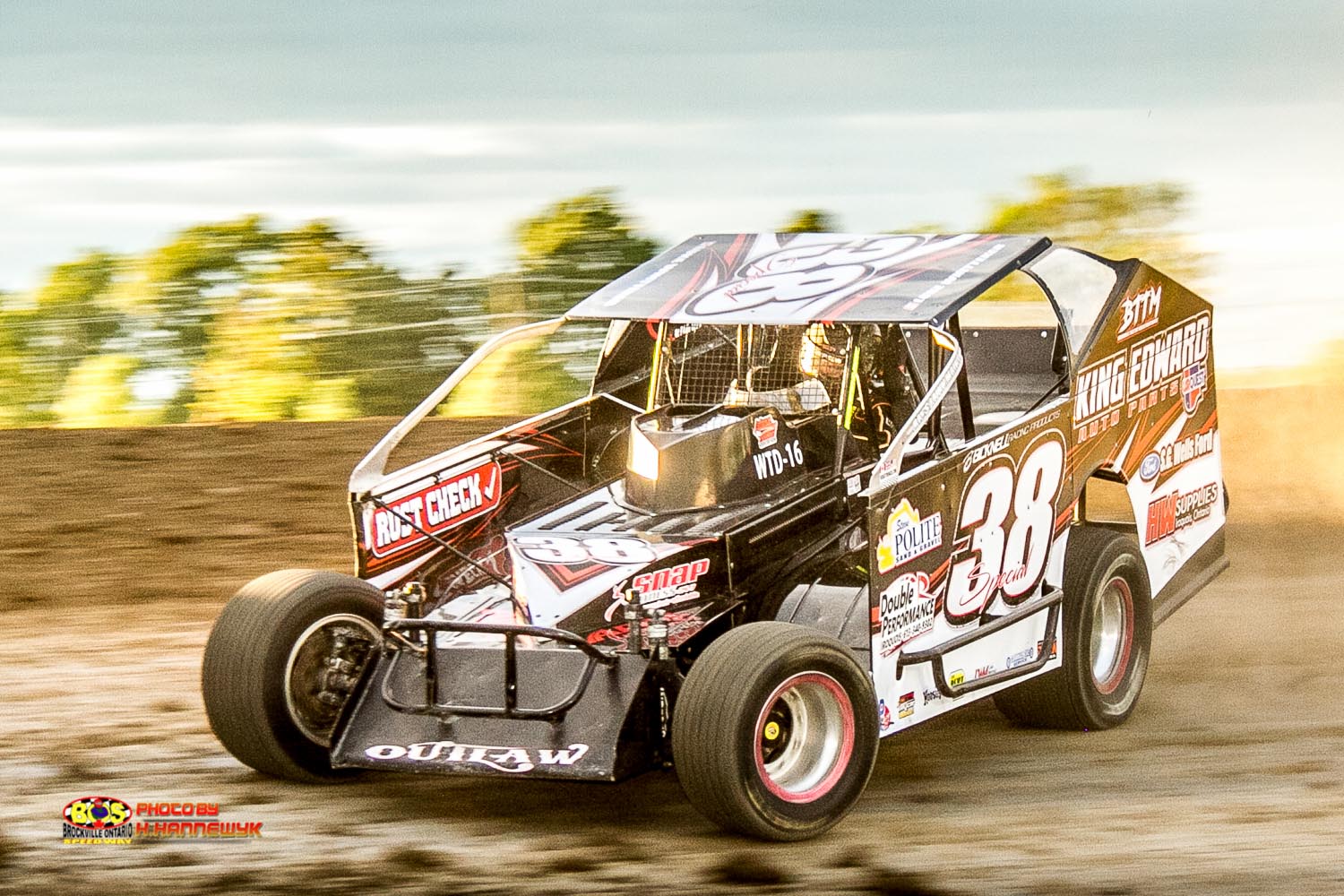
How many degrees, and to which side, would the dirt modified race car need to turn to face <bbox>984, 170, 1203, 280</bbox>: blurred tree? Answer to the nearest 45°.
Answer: approximately 135° to its right

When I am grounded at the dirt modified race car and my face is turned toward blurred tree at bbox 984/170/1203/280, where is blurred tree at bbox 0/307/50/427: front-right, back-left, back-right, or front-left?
front-left

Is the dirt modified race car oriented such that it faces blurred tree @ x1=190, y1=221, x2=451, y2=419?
no

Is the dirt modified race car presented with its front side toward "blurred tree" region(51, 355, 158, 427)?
no

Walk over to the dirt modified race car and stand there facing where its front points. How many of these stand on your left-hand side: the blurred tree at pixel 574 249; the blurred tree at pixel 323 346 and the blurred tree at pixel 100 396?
0

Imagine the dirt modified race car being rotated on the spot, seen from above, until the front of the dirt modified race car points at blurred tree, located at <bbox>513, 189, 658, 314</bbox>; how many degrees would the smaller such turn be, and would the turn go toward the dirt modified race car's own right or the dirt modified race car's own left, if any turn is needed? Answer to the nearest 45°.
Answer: approximately 135° to the dirt modified race car's own right

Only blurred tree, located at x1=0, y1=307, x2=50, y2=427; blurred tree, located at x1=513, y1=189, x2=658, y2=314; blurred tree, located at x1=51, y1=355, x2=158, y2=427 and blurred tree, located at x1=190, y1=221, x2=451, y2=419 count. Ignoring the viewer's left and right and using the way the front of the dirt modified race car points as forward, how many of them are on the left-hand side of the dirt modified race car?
0

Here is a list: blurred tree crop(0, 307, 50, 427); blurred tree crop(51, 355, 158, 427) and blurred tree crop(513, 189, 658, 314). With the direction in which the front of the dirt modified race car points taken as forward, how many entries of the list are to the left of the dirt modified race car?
0

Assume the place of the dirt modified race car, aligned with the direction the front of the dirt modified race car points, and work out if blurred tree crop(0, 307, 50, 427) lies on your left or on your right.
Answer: on your right
